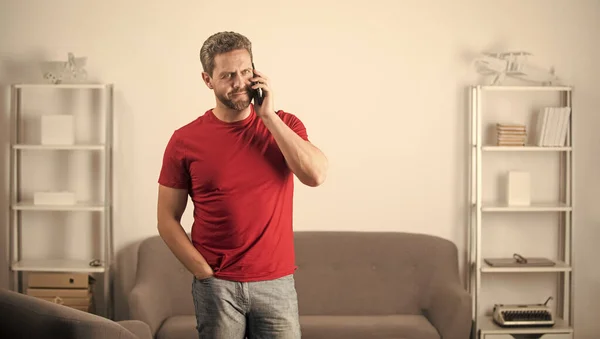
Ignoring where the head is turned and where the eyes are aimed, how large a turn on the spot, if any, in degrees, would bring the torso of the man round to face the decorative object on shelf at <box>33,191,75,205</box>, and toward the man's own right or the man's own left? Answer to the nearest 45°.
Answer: approximately 135° to the man's own right

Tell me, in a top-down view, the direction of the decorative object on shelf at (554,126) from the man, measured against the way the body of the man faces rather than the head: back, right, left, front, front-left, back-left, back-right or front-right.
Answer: back-left

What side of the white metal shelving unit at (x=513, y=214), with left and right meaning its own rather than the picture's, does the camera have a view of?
front

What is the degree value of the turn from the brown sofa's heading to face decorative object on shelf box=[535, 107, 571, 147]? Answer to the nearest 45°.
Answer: approximately 90° to its left

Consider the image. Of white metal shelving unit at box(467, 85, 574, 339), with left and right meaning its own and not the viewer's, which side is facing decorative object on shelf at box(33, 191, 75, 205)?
right

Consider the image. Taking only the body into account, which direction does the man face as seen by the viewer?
toward the camera

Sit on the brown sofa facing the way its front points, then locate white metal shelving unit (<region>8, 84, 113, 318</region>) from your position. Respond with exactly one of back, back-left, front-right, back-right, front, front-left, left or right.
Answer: right

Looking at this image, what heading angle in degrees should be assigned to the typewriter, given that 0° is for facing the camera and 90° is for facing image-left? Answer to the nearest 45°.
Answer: approximately 0°

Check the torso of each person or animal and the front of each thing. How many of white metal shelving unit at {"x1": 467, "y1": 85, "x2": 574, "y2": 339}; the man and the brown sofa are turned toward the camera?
3

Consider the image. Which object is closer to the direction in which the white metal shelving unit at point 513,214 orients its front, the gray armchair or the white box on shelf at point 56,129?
the gray armchair

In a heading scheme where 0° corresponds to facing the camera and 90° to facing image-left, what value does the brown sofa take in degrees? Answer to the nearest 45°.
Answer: approximately 0°

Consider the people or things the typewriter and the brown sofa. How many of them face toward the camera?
2

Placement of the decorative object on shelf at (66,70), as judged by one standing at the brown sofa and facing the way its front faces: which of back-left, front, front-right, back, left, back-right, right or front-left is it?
right
